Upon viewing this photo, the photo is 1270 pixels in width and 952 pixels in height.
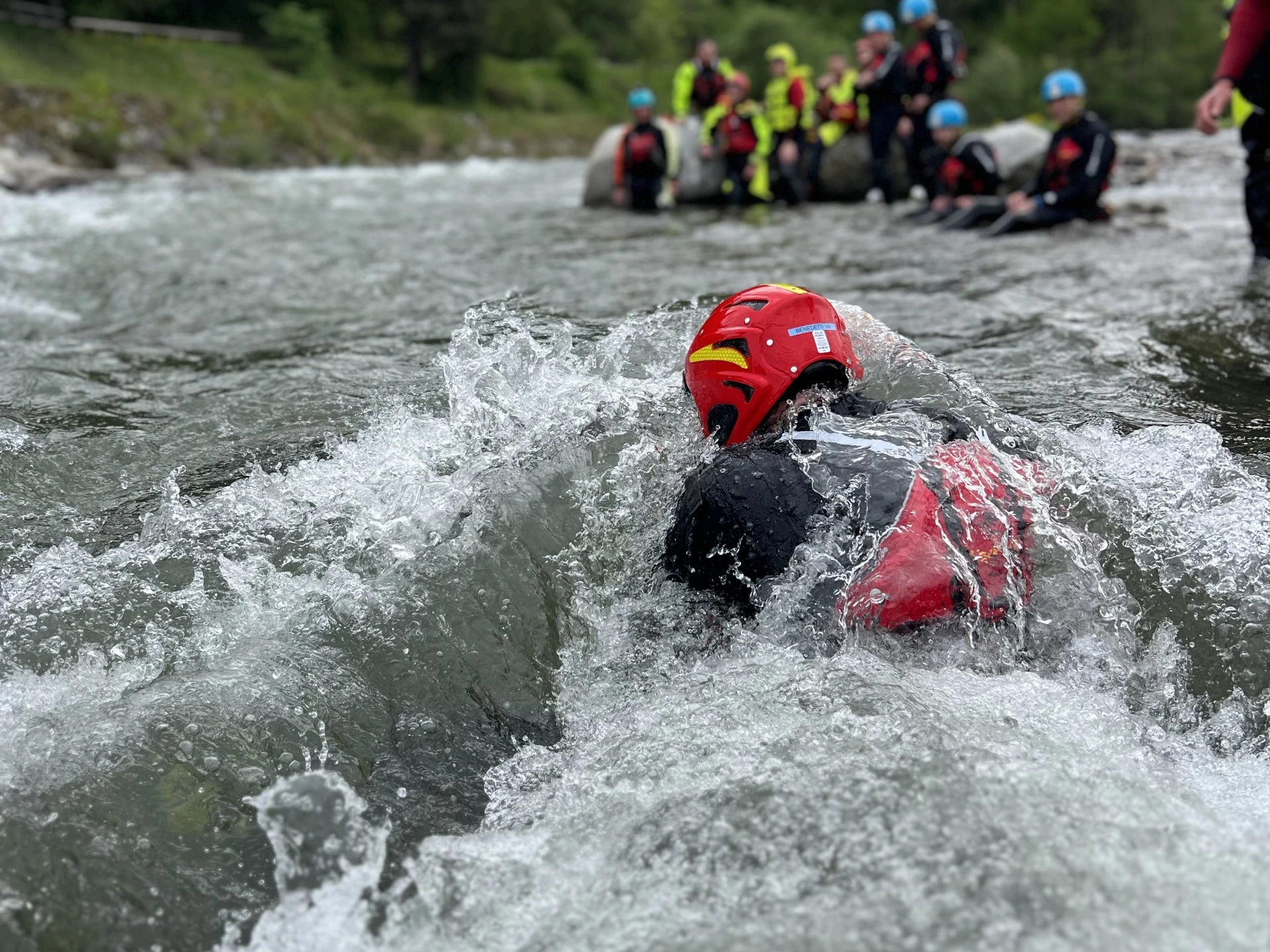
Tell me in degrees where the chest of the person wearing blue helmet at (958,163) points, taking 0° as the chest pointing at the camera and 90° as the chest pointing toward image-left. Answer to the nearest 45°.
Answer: approximately 45°

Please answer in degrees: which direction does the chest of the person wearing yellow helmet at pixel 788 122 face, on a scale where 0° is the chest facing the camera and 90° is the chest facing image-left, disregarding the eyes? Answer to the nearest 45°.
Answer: approximately 45°

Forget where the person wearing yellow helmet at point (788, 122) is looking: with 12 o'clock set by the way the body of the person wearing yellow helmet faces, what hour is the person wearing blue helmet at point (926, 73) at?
The person wearing blue helmet is roughly at 9 o'clock from the person wearing yellow helmet.

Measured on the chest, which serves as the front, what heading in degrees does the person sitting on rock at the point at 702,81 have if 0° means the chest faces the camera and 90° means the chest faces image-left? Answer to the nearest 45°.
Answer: approximately 0°

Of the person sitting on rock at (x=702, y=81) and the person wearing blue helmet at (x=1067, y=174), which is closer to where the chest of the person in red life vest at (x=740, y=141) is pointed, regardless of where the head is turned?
the person wearing blue helmet

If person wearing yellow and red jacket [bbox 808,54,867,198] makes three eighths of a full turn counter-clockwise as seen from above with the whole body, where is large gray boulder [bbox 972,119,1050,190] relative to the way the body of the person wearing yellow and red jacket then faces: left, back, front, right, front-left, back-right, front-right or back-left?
front

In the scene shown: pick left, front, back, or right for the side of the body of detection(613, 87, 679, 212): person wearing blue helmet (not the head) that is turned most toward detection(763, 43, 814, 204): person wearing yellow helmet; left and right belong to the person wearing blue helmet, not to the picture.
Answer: left

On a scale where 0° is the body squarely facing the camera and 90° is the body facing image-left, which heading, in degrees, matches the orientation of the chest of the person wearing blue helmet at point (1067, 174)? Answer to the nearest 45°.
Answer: approximately 45°

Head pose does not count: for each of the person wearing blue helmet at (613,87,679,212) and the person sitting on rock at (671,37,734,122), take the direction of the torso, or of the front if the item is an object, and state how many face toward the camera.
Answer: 2
